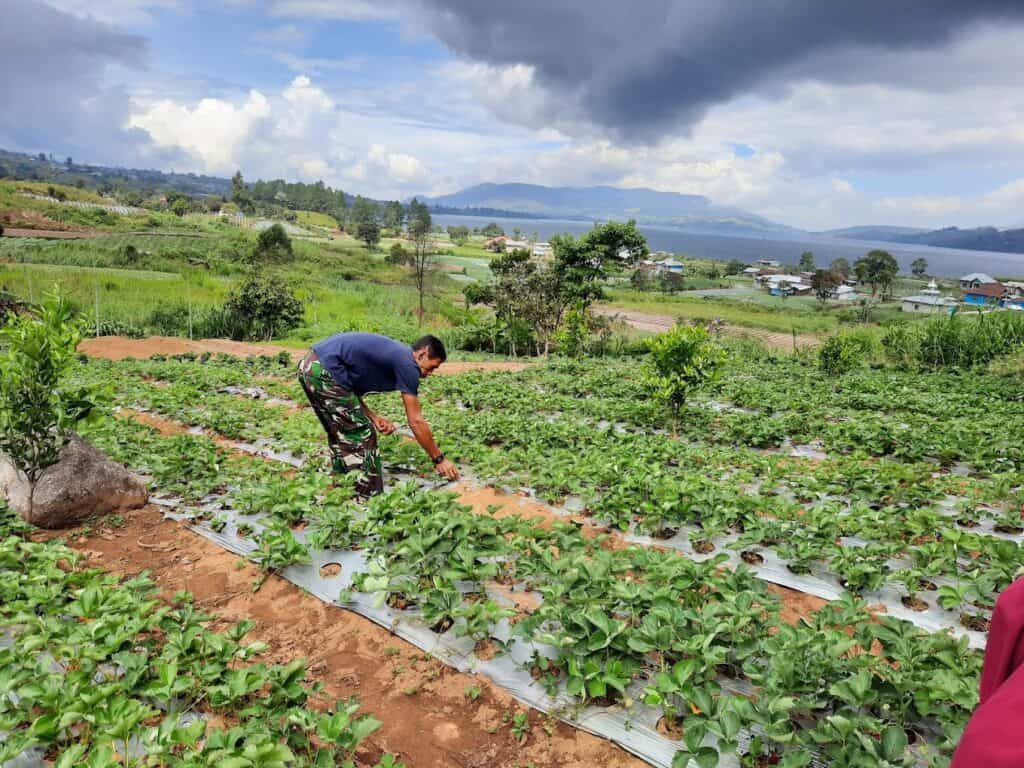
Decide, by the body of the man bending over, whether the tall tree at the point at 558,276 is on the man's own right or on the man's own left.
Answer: on the man's own left

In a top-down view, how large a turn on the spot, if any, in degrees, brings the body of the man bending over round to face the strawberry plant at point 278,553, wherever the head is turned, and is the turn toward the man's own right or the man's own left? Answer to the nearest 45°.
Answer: approximately 90° to the man's own right

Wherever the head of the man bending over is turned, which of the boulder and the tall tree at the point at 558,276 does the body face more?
the tall tree

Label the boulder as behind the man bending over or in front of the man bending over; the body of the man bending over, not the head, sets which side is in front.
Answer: behind

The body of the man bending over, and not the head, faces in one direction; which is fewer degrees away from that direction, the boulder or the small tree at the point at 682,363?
the small tree

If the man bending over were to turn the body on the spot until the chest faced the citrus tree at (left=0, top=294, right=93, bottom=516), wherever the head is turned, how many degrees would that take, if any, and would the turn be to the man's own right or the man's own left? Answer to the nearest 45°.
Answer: approximately 180°

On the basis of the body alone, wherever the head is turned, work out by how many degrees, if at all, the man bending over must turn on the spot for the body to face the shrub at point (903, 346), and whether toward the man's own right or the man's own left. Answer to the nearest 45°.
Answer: approximately 45° to the man's own left

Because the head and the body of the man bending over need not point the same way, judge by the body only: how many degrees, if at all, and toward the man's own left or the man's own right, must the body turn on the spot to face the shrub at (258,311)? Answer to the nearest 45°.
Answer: approximately 90° to the man's own left

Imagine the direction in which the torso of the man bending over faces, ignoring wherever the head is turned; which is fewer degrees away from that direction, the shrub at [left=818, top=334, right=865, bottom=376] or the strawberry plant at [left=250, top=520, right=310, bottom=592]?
the shrub

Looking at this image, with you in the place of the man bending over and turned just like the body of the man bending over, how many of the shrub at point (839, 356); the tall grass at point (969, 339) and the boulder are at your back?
1

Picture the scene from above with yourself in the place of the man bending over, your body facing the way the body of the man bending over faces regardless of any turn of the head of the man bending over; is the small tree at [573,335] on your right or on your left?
on your left

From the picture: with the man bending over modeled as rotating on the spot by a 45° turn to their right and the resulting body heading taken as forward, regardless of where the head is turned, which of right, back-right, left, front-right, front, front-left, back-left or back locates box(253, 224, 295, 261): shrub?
back-left

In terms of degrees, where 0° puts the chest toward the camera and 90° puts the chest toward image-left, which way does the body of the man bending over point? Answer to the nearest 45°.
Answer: approximately 270°

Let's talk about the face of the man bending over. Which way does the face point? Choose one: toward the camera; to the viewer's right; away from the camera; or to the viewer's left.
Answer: to the viewer's right
